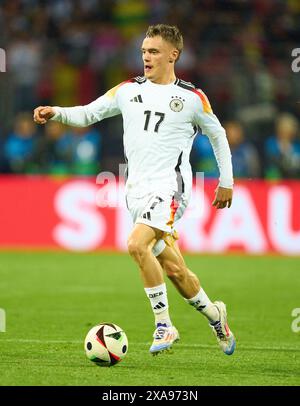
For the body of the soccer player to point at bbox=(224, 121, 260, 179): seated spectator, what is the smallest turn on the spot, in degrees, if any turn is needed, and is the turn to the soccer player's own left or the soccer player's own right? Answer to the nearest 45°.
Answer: approximately 135° to the soccer player's own right

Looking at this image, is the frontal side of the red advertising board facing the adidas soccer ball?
yes

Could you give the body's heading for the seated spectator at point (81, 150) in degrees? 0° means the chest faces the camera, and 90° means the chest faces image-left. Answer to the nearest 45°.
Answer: approximately 0°

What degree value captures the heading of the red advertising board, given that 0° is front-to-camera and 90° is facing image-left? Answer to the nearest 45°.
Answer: approximately 0°

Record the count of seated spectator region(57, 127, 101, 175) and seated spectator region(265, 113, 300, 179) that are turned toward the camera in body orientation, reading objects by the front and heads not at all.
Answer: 2

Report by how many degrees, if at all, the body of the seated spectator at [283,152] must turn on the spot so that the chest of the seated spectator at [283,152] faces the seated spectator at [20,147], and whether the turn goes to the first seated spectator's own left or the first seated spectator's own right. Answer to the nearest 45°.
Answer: approximately 90° to the first seated spectator's own right

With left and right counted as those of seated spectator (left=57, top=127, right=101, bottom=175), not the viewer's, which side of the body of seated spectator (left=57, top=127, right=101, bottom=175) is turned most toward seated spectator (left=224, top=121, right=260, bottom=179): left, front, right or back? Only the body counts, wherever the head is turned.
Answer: left
